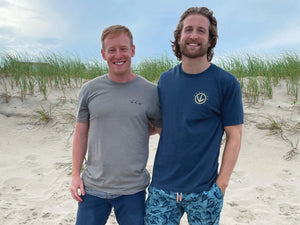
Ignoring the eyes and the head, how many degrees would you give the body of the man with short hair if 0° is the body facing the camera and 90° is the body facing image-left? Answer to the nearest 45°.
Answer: approximately 0°
